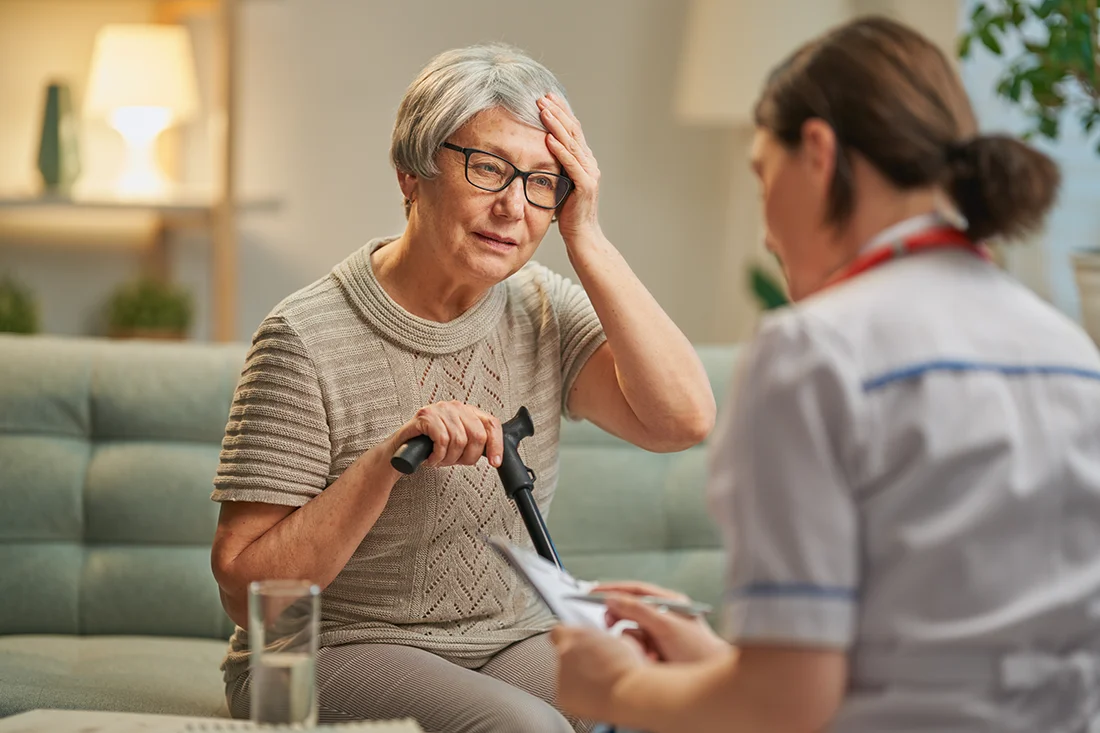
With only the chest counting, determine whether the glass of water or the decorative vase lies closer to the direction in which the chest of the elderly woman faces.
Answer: the glass of water

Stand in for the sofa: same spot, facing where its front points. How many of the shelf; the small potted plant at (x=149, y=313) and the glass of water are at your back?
2

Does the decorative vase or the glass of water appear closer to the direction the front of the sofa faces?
the glass of water

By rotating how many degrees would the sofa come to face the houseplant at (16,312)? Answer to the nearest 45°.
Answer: approximately 180°

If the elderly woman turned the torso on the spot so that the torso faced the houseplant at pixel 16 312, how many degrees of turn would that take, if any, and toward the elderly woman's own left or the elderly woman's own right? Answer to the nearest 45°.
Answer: approximately 180°

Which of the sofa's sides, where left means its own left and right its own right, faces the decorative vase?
back

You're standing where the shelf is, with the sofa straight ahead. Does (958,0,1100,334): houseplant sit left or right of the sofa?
left

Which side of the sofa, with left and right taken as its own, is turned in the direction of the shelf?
back

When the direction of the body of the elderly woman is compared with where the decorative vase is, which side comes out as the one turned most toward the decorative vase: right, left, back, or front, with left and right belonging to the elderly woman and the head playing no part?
back

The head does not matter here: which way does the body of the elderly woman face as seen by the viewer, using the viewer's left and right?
facing the viewer and to the right of the viewer

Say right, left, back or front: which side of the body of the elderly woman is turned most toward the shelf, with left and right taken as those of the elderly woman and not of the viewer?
back

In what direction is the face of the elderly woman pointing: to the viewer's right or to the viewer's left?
to the viewer's right

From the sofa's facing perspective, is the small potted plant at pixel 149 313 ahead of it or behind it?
behind
